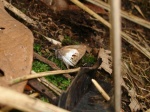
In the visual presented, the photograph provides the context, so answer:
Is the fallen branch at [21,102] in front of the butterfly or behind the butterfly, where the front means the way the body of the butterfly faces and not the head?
in front
